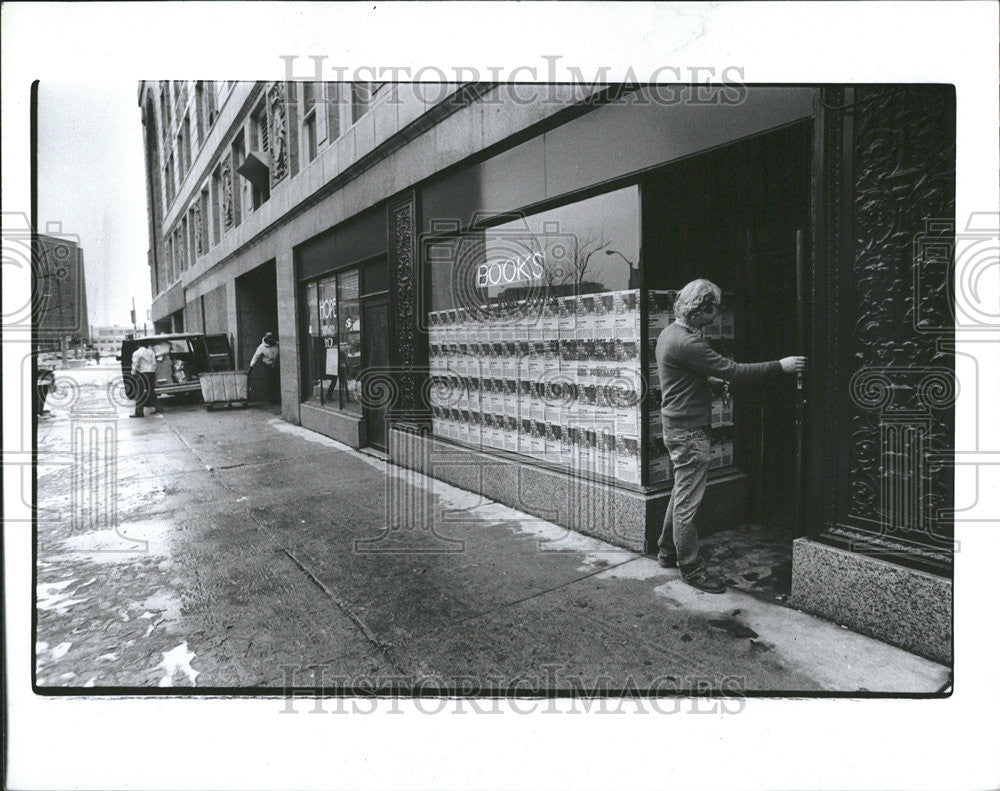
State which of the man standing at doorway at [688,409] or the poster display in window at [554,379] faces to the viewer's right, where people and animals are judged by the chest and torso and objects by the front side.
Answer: the man standing at doorway

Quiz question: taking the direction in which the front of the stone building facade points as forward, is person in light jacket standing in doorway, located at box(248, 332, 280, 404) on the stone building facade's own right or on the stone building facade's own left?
on the stone building facade's own right

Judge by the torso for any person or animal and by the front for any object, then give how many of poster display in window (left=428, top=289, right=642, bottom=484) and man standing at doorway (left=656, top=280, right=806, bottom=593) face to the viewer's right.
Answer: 1

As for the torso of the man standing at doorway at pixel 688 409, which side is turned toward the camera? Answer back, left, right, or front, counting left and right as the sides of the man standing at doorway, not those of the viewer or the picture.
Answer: right

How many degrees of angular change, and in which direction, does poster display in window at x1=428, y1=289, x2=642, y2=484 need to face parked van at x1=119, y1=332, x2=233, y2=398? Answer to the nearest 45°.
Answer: approximately 90° to its right

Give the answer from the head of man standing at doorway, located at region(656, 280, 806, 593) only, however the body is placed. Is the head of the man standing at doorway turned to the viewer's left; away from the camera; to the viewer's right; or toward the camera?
to the viewer's right

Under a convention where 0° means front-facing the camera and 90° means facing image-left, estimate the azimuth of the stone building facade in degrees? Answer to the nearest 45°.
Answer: approximately 45°
